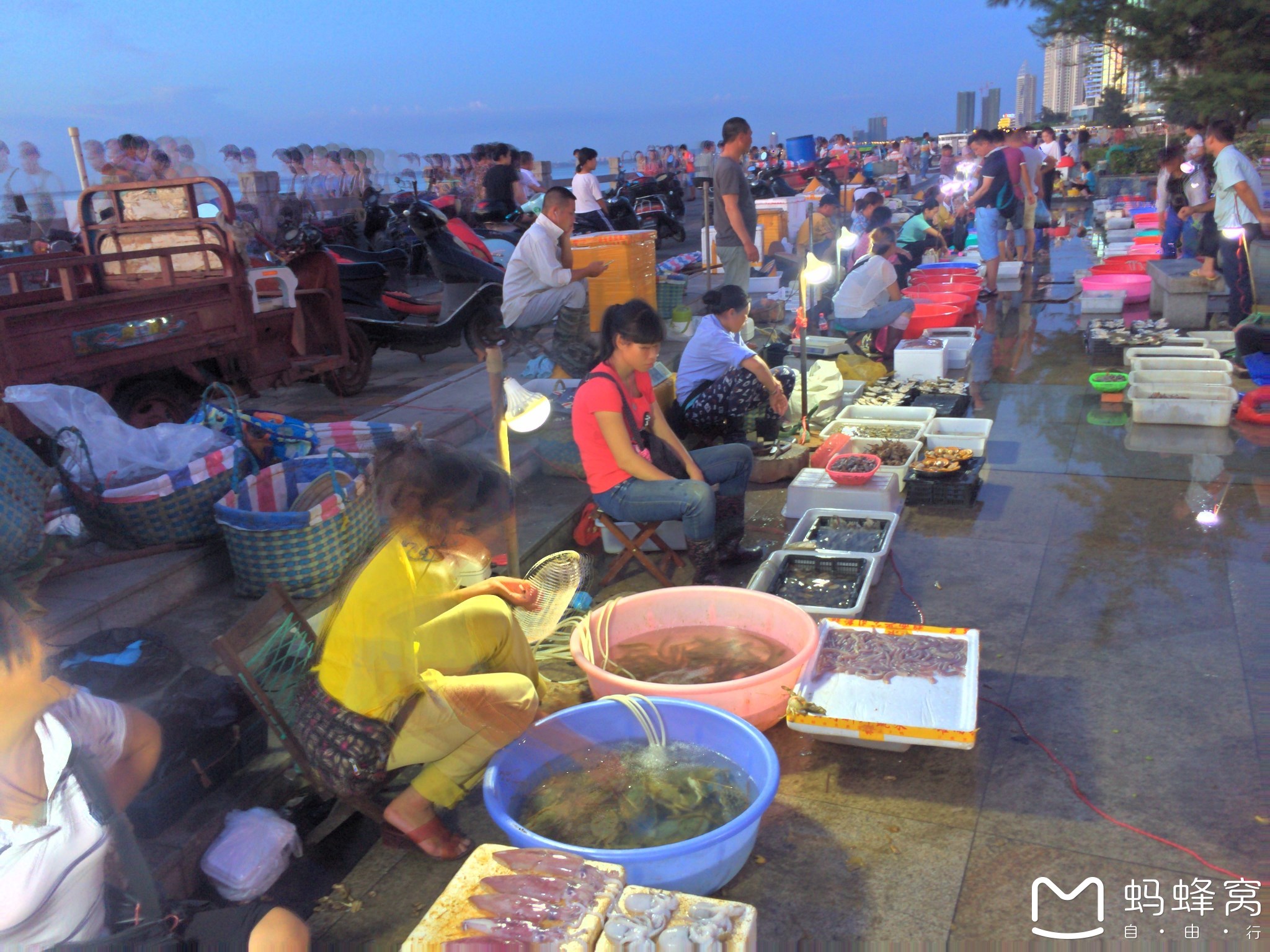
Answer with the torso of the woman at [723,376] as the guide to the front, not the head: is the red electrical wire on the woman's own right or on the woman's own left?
on the woman's own right

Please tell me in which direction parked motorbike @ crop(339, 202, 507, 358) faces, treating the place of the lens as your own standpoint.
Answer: facing to the right of the viewer

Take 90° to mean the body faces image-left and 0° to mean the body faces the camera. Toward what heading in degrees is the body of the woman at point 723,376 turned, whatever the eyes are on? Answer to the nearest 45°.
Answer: approximately 270°

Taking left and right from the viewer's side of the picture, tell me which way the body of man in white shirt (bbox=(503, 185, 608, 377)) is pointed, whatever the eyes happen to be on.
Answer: facing to the right of the viewer

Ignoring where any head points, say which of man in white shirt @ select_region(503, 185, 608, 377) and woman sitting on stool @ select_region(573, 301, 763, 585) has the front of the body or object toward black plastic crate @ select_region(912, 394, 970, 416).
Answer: the man in white shirt

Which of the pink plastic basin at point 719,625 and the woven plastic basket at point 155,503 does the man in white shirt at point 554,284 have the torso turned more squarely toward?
the pink plastic basin

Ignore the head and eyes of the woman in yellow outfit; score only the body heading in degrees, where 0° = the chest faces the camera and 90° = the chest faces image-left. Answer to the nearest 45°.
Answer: approximately 270°

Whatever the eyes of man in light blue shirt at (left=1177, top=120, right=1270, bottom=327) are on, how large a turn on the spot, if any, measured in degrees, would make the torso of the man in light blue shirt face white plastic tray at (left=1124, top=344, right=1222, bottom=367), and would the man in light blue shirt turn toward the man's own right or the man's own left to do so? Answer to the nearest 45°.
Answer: approximately 90° to the man's own left

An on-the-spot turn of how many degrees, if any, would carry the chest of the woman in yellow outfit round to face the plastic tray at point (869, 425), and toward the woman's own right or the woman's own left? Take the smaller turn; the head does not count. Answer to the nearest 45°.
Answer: approximately 45° to the woman's own left

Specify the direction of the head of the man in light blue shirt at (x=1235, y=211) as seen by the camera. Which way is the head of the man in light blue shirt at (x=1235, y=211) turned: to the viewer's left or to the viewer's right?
to the viewer's left

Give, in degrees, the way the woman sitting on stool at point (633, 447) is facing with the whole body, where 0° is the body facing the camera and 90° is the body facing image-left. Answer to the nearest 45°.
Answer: approximately 315°
